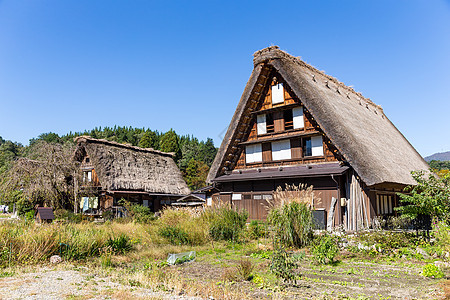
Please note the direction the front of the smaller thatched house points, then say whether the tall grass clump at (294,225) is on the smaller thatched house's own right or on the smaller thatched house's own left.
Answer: on the smaller thatched house's own left

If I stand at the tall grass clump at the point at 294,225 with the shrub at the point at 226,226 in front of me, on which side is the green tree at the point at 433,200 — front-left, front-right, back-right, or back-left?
back-right

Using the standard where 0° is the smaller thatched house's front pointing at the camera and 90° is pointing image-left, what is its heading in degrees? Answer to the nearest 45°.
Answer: approximately 45°

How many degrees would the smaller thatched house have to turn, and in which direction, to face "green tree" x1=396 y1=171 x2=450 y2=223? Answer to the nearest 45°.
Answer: approximately 45° to its left

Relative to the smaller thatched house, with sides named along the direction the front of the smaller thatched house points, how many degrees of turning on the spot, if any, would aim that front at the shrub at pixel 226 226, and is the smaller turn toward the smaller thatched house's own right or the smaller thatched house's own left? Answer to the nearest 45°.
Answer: approximately 45° to the smaller thatched house's own left

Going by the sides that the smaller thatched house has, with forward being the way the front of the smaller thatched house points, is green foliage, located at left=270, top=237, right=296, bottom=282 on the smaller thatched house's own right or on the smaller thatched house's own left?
on the smaller thatched house's own left

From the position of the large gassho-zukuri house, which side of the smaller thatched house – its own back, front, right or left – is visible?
left

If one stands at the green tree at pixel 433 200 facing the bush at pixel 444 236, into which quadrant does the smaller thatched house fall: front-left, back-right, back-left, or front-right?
back-right

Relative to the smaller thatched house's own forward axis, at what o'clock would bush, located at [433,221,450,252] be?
The bush is roughly at 10 o'clock from the smaller thatched house.

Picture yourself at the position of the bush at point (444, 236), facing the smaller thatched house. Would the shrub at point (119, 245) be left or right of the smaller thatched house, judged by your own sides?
left

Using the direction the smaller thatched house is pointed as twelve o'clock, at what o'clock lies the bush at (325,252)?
The bush is roughly at 10 o'clock from the smaller thatched house.
